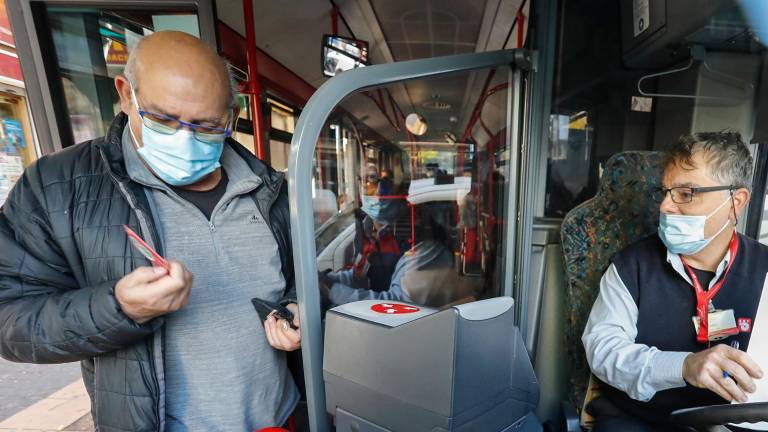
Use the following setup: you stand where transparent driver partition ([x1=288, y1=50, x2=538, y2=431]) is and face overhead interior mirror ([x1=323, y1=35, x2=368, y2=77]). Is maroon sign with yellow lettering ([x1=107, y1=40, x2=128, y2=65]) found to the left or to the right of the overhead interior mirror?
left

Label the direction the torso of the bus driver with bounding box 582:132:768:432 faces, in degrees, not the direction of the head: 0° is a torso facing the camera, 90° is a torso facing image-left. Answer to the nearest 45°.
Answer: approximately 0°

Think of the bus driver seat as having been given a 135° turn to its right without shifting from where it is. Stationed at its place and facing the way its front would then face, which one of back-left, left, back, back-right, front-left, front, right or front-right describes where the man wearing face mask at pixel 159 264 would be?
front-left

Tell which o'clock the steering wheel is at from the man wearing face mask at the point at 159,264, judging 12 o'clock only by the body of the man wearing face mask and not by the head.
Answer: The steering wheel is roughly at 12 o'clock from the man wearing face mask.
